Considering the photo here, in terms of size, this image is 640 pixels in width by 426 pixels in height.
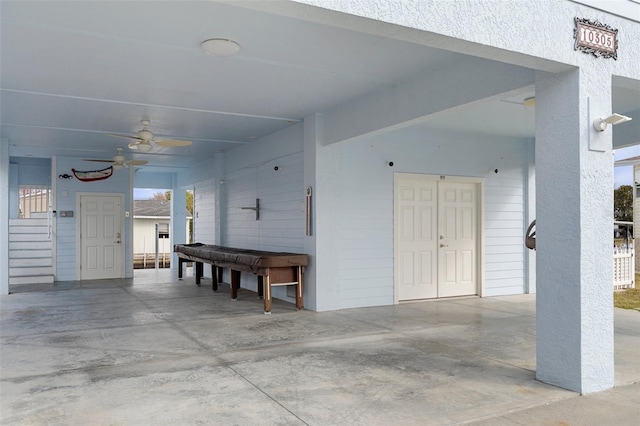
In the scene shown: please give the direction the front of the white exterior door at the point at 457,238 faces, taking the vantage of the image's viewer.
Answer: facing the viewer and to the right of the viewer

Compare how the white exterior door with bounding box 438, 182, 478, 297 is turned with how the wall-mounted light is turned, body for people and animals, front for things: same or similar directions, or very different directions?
same or similar directions

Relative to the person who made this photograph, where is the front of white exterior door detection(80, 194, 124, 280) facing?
facing the viewer

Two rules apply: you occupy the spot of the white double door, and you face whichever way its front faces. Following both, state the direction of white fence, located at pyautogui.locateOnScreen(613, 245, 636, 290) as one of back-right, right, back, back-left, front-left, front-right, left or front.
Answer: left

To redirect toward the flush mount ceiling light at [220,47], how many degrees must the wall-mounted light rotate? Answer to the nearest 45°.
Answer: approximately 135° to its right

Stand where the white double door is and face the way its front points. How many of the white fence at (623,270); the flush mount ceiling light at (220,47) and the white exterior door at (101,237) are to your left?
1

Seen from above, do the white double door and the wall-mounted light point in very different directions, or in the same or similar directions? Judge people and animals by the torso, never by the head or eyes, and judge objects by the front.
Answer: same or similar directions

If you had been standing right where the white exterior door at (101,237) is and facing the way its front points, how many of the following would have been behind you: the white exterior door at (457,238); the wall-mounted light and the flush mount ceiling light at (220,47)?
0

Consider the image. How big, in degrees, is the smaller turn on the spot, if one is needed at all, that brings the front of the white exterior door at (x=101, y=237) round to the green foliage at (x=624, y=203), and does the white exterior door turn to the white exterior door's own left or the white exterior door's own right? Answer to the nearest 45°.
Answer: approximately 90° to the white exterior door's own left

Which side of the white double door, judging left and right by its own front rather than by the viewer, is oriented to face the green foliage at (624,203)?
left

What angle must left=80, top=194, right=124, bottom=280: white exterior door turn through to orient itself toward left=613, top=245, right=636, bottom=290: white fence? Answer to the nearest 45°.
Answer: approximately 45° to its left

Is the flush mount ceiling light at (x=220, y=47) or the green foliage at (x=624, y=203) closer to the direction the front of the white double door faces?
the flush mount ceiling light

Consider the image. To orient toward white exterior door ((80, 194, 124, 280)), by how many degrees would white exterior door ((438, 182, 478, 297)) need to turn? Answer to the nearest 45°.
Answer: approximately 135° to its right

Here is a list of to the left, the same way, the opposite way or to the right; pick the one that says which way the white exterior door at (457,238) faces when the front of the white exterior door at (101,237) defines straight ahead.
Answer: the same way

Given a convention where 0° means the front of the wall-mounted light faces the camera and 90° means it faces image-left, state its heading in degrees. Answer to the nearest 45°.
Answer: approximately 315°

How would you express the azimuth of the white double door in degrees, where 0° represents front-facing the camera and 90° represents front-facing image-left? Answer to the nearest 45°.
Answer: approximately 315°

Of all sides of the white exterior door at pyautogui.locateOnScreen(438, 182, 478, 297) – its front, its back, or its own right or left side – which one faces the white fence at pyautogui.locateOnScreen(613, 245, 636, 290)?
left

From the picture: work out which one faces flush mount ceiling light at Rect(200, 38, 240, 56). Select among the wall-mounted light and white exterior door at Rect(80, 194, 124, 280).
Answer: the white exterior door

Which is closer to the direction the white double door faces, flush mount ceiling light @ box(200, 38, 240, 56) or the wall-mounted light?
the wall-mounted light

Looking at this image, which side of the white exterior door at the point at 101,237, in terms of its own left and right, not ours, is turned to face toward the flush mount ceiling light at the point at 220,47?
front
